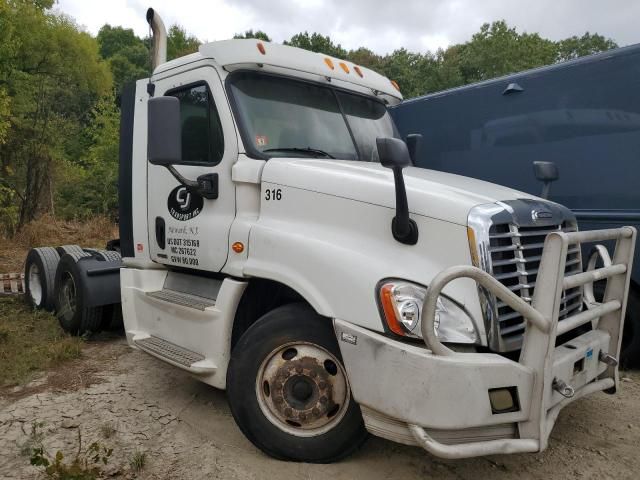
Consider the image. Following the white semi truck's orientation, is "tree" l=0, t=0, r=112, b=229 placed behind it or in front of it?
behind

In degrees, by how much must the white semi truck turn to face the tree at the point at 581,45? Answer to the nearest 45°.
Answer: approximately 90° to its left

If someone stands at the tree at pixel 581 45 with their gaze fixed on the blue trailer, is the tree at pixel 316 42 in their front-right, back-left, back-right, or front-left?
front-right

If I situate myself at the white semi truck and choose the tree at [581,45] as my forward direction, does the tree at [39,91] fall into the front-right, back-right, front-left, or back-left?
front-left

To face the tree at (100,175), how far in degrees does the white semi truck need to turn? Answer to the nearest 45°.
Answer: approximately 180°

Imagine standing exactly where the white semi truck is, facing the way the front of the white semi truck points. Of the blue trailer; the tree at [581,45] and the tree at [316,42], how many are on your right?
0

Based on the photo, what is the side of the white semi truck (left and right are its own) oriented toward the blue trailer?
left

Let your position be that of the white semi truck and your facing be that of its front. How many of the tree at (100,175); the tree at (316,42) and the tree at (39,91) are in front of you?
0

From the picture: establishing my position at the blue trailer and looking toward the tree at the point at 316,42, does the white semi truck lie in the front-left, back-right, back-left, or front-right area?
back-left

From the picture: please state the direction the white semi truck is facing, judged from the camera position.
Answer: facing the viewer and to the right of the viewer

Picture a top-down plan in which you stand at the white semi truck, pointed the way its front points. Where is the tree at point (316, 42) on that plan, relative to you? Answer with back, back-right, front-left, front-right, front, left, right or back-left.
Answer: back-left

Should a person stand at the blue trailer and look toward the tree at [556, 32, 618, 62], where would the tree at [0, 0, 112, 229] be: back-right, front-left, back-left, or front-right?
front-left
